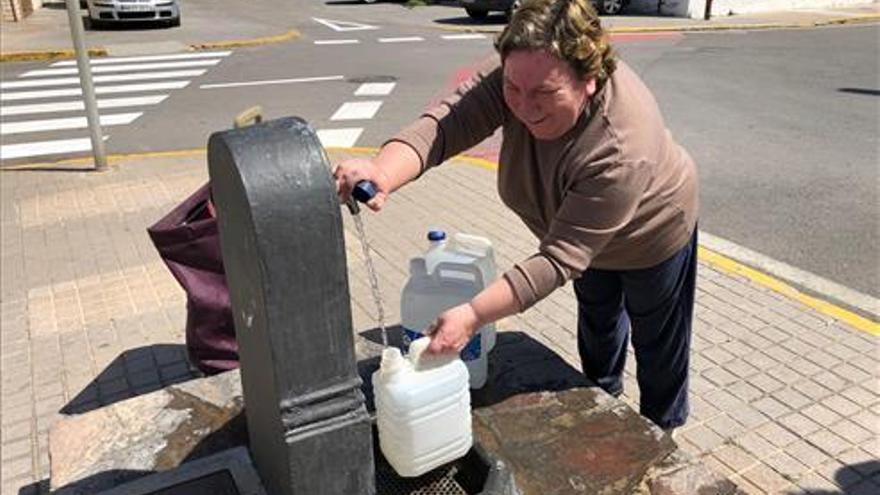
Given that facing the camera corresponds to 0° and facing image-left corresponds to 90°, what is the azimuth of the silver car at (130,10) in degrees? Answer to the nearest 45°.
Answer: approximately 0°

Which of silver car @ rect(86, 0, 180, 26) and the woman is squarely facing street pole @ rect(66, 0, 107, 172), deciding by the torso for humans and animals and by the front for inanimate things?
the silver car

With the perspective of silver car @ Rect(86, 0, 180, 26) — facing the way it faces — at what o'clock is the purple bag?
The purple bag is roughly at 12 o'clock from the silver car.

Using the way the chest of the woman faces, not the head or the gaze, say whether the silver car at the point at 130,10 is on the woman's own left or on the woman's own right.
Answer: on the woman's own right

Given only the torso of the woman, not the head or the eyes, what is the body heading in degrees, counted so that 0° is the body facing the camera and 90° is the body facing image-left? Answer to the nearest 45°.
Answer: approximately 45°

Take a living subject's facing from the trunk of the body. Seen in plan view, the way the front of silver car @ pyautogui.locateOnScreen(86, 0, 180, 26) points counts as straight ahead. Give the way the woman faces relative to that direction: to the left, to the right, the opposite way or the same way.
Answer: to the right

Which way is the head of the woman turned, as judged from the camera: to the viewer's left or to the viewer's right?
to the viewer's left

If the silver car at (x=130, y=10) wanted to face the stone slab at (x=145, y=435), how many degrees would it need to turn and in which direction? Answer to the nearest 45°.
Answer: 0° — it already faces it

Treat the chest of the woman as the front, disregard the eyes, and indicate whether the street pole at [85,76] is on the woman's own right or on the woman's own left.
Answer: on the woman's own right
